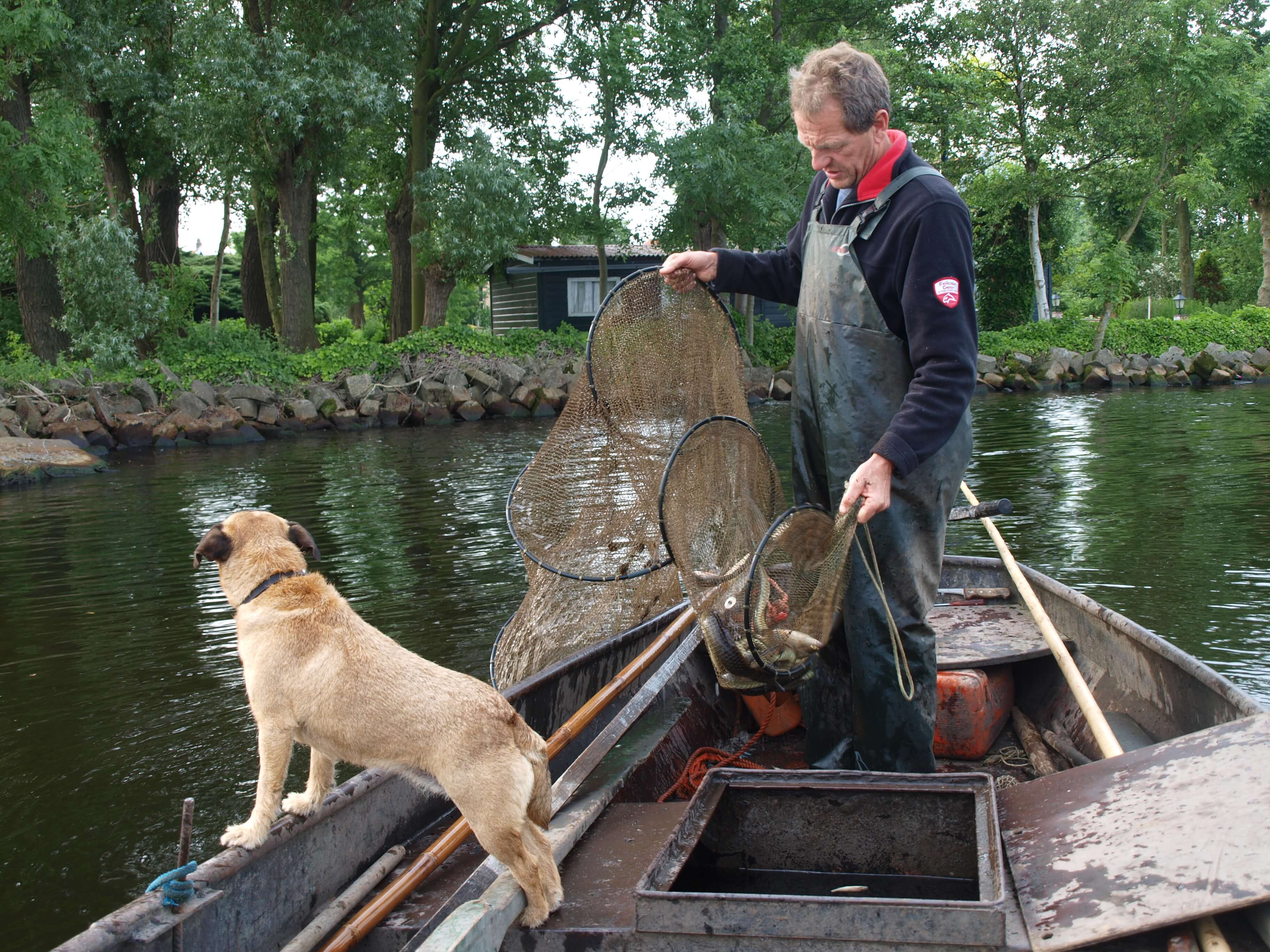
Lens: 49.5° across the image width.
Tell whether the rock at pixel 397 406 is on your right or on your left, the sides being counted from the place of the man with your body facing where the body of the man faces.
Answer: on your right

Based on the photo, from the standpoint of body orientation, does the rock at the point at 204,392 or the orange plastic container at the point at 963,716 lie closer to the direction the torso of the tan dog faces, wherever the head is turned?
the rock

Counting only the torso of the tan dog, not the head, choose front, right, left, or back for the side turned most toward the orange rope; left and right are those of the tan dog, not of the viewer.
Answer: right

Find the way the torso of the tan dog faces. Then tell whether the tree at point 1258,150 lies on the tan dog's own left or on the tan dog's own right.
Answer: on the tan dog's own right

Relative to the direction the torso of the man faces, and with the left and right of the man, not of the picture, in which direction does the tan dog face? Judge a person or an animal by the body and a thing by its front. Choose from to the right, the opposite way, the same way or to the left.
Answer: to the right

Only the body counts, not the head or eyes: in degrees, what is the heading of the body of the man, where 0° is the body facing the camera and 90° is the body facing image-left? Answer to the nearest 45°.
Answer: approximately 45°

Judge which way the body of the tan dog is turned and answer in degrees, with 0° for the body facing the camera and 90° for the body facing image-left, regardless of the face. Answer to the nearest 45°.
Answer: approximately 135°

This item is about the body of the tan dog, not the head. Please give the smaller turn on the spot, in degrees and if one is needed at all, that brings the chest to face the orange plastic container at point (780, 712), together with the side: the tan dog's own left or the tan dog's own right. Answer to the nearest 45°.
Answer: approximately 90° to the tan dog's own right
